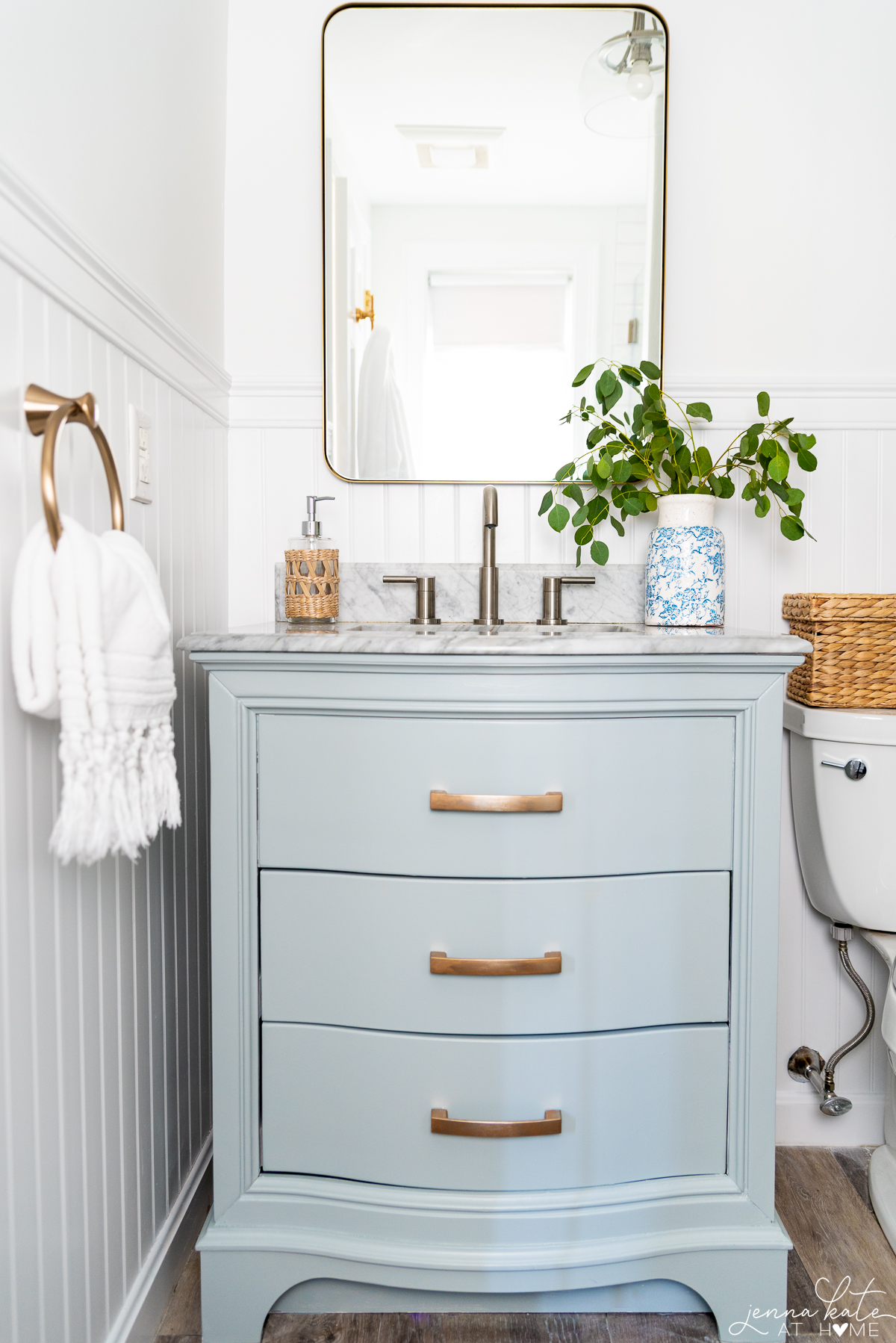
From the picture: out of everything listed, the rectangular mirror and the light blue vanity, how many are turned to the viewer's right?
0

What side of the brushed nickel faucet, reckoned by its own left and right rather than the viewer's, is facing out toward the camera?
front

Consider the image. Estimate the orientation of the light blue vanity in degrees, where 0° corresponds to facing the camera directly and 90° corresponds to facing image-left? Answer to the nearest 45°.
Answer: approximately 0°

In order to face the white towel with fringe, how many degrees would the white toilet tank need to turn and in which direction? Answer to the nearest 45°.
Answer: approximately 45° to its right

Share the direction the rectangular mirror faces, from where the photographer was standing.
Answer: facing the viewer
